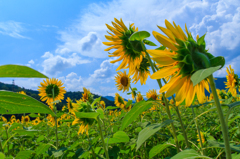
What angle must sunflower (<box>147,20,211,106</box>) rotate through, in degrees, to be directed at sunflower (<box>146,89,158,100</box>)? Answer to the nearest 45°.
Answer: approximately 45° to its right

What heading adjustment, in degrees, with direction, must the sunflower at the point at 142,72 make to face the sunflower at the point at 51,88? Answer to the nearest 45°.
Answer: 0° — it already faces it
